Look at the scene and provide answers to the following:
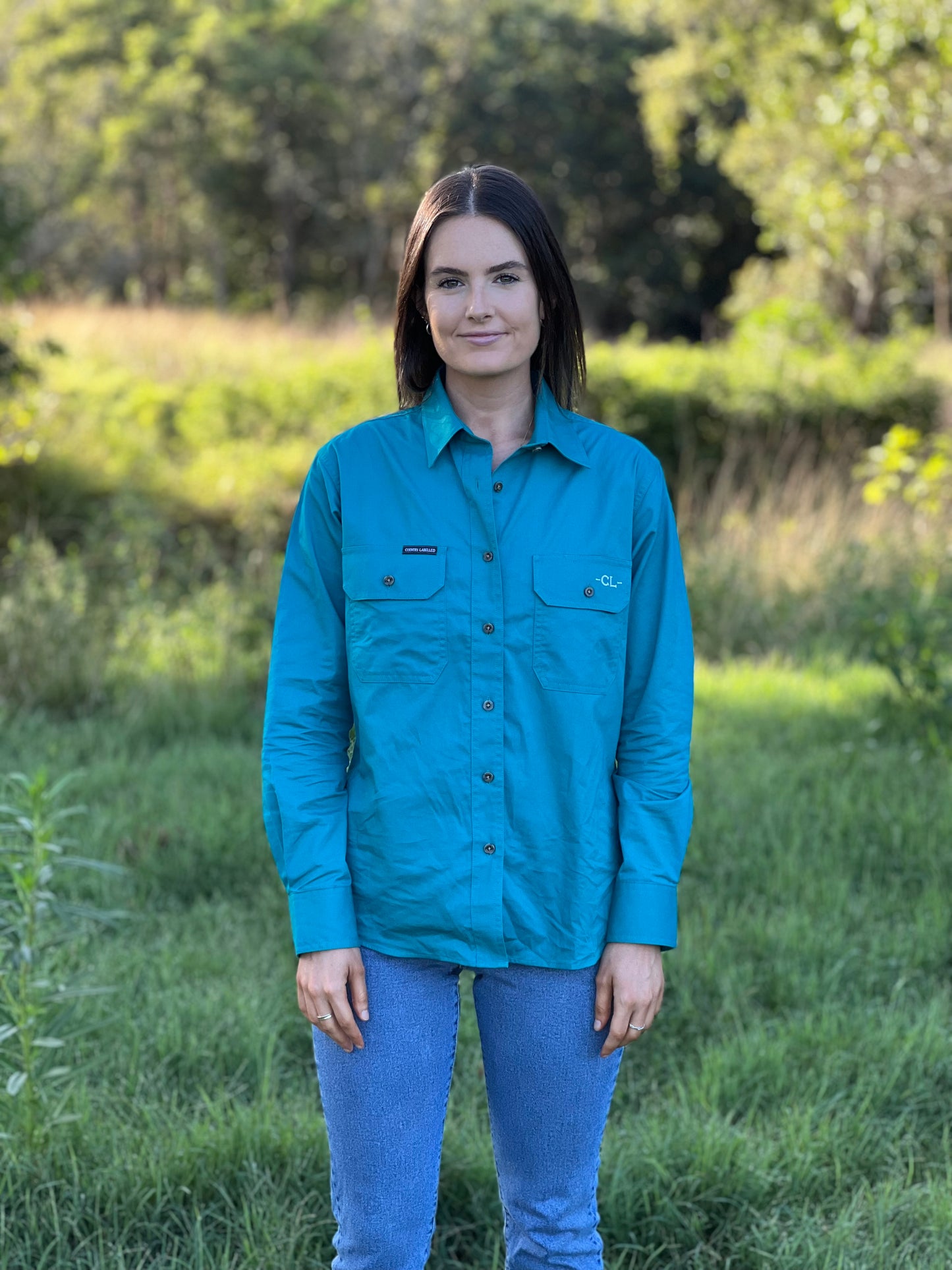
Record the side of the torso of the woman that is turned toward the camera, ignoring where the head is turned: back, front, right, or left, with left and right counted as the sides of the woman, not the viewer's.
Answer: front

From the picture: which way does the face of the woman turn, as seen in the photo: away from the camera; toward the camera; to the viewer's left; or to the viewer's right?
toward the camera
